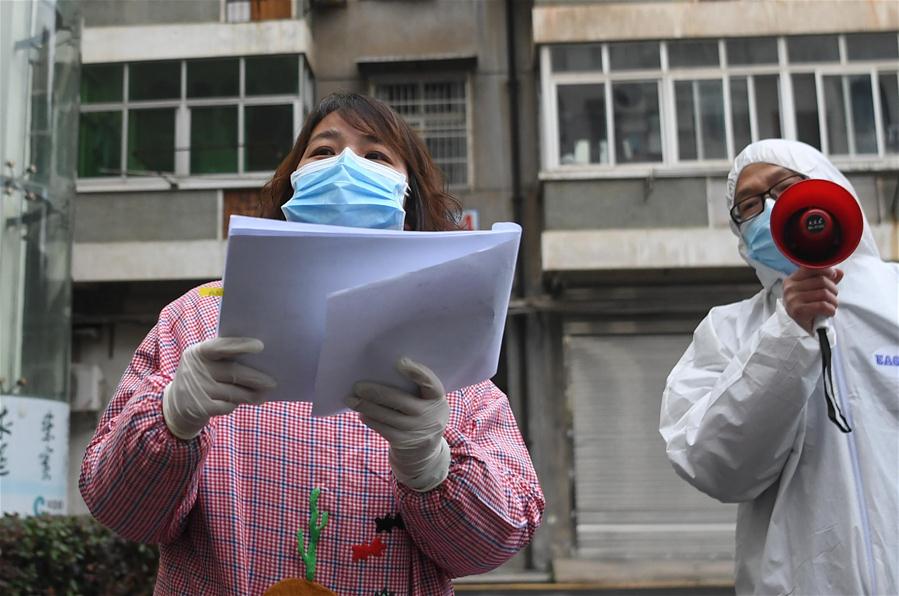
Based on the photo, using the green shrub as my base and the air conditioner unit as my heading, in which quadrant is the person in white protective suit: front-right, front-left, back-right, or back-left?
back-right

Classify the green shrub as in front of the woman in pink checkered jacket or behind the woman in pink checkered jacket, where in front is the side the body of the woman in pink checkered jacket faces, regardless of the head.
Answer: behind

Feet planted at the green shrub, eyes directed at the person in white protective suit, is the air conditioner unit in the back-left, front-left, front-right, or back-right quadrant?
back-left

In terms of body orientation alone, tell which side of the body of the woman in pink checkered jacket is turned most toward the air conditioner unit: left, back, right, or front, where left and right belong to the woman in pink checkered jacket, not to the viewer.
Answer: back

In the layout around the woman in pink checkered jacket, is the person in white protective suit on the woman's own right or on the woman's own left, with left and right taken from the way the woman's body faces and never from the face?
on the woman's own left
